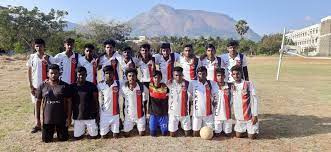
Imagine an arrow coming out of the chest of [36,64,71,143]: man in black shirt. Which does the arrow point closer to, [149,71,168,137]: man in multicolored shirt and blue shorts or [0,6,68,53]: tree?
the man in multicolored shirt and blue shorts

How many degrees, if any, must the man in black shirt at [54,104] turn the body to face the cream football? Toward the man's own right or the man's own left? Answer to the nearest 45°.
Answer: approximately 90° to the man's own left

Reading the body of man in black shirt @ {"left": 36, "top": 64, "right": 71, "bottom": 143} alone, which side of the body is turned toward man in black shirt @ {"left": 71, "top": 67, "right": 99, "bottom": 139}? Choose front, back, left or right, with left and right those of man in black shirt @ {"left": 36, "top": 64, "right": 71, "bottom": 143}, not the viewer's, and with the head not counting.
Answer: left

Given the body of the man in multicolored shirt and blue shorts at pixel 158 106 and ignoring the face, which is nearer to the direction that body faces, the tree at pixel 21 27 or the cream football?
the cream football

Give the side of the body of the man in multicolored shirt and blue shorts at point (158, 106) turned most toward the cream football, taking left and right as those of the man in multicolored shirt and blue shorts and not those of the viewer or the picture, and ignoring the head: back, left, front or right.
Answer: left

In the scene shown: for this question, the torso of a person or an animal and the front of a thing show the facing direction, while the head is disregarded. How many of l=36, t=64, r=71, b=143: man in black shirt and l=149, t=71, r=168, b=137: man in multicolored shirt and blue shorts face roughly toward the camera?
2

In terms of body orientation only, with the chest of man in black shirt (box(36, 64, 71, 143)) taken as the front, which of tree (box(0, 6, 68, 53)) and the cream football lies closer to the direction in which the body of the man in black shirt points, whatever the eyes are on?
the cream football

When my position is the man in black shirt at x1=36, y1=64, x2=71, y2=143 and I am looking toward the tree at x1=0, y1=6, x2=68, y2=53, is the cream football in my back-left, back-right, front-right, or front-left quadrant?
back-right

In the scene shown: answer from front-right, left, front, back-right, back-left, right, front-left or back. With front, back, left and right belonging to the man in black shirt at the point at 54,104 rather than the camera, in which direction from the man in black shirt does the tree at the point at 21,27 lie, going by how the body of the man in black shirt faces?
back

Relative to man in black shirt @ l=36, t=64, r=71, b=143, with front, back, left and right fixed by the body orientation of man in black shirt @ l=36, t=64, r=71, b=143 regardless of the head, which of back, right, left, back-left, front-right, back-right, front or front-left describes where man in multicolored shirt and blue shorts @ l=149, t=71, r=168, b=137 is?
left

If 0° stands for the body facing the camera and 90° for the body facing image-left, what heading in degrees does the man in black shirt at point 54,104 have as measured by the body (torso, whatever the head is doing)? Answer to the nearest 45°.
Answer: approximately 0°

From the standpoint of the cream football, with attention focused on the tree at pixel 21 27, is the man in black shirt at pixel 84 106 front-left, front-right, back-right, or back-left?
front-left

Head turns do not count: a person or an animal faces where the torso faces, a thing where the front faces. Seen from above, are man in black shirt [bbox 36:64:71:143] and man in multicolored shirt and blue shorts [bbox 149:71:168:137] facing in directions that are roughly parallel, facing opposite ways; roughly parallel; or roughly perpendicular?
roughly parallel

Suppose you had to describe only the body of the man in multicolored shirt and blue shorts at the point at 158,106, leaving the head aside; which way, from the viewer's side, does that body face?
toward the camera
